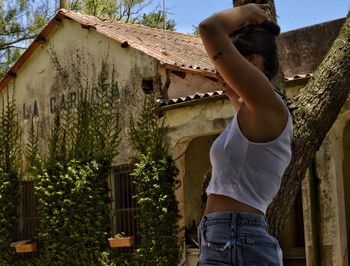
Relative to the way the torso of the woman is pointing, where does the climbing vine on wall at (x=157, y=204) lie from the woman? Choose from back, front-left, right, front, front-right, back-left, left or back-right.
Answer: right

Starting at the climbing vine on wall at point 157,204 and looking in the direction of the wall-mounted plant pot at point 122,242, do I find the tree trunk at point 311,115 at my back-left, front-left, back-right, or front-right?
back-left

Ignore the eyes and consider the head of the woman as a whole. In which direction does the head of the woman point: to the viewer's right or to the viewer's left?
to the viewer's left

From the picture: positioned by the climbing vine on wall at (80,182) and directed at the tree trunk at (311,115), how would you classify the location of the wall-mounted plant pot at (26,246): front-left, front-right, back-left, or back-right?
back-right

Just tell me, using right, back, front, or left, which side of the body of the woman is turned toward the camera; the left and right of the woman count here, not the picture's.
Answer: left

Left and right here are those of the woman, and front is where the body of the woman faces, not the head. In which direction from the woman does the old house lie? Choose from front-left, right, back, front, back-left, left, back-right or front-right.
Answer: right

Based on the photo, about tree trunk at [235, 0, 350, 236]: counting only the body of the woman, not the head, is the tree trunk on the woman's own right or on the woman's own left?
on the woman's own right

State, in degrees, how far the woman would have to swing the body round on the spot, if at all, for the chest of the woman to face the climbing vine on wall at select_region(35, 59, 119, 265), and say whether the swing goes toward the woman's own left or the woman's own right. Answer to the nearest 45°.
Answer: approximately 90° to the woman's own right
